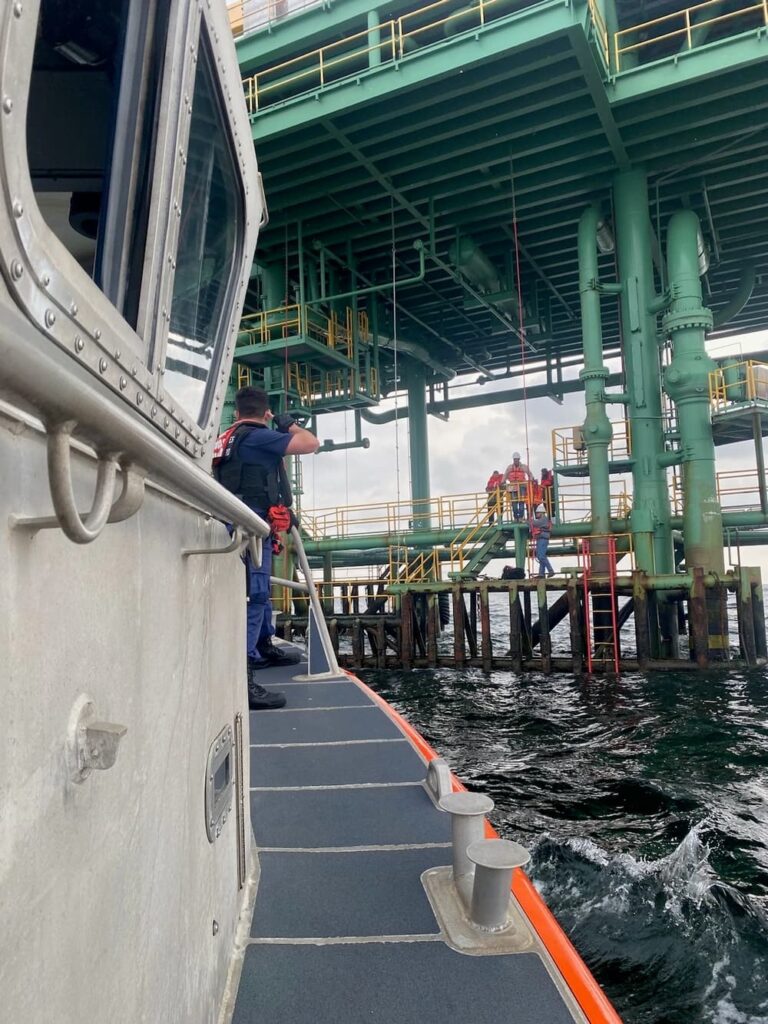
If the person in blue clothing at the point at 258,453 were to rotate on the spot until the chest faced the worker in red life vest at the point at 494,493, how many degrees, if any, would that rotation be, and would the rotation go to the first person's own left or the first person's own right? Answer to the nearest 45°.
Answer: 0° — they already face them

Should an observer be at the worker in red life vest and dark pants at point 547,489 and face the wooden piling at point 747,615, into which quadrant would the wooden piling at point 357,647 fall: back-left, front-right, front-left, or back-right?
back-right

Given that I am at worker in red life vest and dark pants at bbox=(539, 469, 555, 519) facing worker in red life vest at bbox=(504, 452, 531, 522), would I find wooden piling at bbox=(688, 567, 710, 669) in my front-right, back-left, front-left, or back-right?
back-left

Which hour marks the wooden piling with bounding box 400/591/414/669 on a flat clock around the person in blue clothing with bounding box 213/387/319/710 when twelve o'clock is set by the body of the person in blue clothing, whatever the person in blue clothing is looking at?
The wooden piling is roughly at 11 o'clock from the person in blue clothing.

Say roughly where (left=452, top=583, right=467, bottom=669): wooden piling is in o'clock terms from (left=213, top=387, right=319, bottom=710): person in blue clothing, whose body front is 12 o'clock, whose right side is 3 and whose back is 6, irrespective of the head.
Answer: The wooden piling is roughly at 11 o'clock from the person in blue clothing.

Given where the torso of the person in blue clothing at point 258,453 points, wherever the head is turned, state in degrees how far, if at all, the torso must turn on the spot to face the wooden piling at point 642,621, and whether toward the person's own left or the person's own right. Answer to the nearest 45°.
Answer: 0° — they already face it

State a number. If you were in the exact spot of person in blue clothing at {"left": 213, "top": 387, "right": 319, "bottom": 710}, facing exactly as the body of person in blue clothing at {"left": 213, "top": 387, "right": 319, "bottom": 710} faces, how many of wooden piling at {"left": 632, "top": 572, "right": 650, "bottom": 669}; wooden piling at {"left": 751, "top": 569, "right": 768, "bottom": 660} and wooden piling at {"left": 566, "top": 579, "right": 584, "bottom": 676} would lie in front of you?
3

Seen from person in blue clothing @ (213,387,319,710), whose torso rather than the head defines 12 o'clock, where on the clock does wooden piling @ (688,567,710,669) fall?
The wooden piling is roughly at 12 o'clock from the person in blue clothing.

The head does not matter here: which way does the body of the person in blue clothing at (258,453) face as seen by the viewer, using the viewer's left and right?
facing away from the viewer and to the right of the viewer
